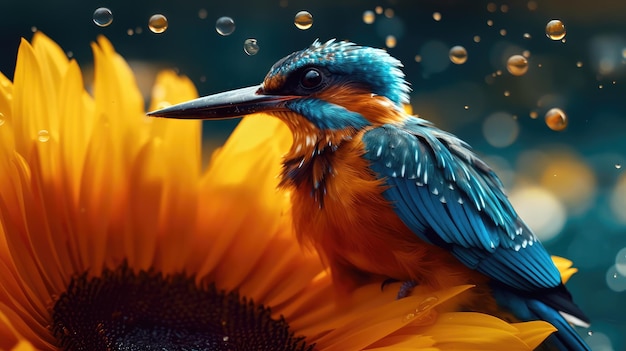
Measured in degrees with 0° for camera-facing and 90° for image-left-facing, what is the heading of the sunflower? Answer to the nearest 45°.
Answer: approximately 0°

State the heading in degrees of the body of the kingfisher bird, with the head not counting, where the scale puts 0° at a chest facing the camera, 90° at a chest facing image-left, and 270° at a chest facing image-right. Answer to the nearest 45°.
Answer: approximately 90°
